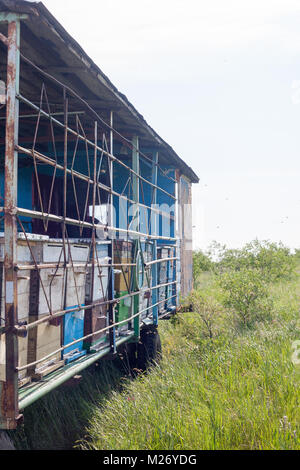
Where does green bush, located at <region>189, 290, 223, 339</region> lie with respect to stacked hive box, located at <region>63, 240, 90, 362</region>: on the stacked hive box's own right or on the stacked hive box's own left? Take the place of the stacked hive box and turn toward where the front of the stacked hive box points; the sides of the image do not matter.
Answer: on the stacked hive box's own left

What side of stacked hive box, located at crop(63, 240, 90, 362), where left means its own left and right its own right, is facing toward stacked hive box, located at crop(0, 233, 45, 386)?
right

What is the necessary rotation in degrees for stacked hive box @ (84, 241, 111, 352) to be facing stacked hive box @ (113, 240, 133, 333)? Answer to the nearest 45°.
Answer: approximately 135° to its left

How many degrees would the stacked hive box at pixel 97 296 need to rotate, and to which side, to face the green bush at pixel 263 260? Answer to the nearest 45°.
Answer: approximately 90° to its left

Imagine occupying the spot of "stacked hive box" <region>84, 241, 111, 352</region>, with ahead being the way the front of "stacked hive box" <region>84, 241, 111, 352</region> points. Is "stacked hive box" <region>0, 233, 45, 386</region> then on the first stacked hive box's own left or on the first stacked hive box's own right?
on the first stacked hive box's own right

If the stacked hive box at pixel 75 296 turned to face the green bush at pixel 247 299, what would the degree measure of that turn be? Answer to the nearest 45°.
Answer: approximately 90° to its left

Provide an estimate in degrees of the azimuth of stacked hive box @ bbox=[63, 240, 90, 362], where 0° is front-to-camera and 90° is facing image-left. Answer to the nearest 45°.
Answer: approximately 315°
